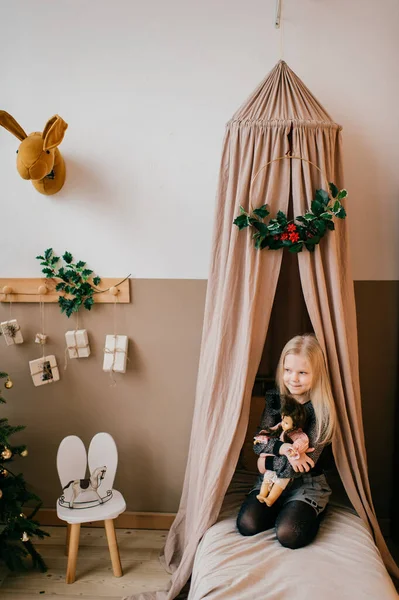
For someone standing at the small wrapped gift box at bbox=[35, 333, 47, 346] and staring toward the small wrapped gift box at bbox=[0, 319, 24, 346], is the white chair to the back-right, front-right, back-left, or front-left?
back-left

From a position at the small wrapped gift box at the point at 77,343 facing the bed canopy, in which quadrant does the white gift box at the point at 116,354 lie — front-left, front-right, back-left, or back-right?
front-left

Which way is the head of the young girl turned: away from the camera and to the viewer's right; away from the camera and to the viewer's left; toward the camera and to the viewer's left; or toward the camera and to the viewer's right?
toward the camera and to the viewer's left

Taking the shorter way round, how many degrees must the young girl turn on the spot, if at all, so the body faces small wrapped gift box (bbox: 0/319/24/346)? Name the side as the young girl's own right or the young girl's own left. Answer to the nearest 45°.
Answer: approximately 45° to the young girl's own right

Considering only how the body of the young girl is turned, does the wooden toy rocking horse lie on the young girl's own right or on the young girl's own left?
on the young girl's own right

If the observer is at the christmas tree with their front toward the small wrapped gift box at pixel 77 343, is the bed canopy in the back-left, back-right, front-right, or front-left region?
front-right

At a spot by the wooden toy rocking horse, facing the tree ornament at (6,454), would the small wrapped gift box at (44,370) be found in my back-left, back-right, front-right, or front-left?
front-right

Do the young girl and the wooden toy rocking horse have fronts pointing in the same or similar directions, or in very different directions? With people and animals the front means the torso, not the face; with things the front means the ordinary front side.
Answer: very different directions
